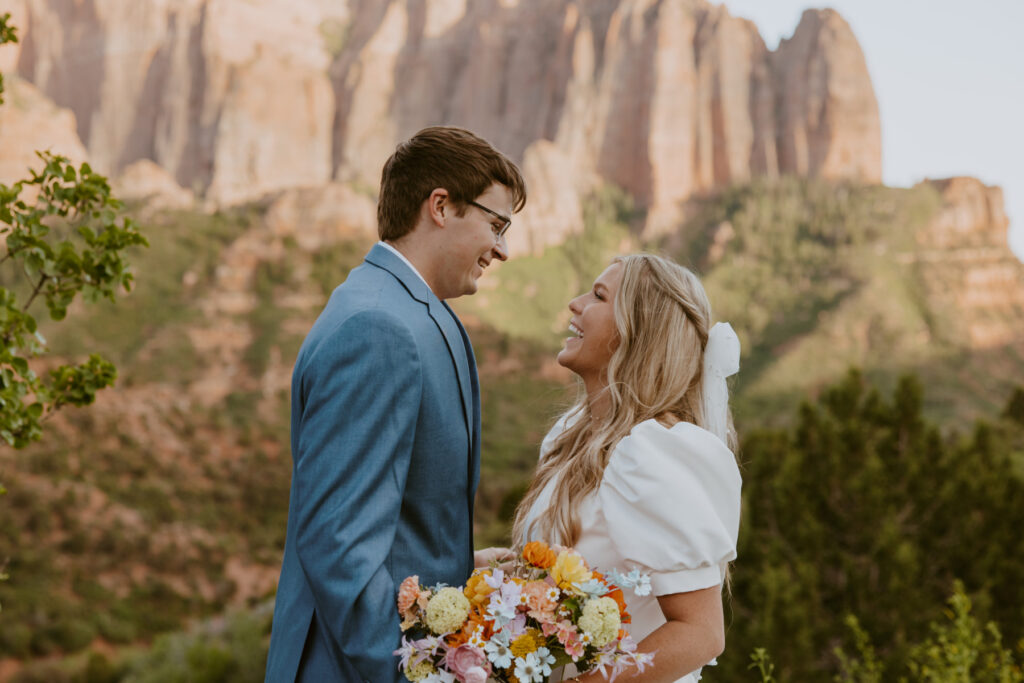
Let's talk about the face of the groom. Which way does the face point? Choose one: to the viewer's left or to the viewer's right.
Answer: to the viewer's right

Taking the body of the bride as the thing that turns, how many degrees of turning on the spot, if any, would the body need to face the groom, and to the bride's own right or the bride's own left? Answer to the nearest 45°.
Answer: approximately 45° to the bride's own left

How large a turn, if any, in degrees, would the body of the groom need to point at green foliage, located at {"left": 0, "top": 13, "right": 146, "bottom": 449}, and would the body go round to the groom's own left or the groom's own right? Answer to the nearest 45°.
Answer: approximately 135° to the groom's own left

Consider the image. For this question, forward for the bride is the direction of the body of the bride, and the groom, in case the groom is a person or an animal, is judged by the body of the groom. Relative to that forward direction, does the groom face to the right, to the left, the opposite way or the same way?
the opposite way

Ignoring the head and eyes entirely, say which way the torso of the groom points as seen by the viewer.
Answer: to the viewer's right

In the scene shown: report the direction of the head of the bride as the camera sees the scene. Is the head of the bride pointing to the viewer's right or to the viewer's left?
to the viewer's left

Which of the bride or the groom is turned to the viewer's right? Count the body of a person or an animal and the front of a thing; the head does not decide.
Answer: the groom

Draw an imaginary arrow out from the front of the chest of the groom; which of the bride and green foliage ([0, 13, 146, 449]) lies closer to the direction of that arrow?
the bride

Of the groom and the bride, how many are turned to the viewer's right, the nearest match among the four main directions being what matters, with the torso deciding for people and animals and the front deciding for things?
1

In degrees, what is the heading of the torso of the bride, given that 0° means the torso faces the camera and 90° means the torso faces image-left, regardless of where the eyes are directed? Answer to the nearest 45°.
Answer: approximately 90°
